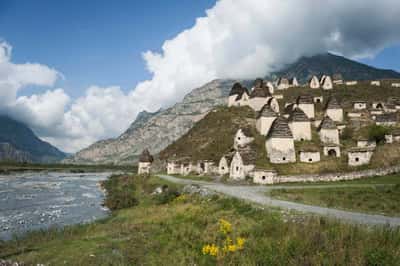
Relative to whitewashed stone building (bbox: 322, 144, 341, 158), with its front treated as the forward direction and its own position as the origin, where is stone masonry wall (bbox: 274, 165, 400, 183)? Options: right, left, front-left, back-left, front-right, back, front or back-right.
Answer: front

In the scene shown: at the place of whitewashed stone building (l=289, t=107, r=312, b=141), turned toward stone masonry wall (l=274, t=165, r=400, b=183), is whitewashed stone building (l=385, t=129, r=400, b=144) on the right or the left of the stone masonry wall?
left

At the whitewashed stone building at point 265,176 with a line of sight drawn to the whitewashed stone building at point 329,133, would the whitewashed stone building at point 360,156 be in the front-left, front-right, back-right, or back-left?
front-right

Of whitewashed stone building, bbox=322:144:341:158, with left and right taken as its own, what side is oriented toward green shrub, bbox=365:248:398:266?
front

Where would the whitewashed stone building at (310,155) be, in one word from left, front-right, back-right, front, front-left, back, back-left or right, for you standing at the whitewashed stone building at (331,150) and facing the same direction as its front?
front-right

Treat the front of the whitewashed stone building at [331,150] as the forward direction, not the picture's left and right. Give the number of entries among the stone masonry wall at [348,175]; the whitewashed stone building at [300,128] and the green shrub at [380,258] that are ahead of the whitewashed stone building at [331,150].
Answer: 2

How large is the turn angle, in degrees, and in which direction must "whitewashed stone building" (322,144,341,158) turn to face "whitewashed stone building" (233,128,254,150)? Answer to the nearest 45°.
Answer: approximately 90° to its right

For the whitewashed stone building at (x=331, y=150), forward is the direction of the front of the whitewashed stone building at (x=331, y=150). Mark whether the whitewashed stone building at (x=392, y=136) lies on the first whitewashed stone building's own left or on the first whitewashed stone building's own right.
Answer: on the first whitewashed stone building's own left

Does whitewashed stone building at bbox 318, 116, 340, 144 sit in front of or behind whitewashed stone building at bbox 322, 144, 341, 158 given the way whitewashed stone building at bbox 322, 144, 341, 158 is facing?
behind

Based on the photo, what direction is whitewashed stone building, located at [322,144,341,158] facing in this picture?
toward the camera

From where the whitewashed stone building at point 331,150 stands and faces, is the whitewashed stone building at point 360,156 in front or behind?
in front

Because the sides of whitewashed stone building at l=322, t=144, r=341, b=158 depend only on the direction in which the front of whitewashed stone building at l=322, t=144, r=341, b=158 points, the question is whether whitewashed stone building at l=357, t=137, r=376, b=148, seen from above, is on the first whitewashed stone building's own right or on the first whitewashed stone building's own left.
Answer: on the first whitewashed stone building's own left

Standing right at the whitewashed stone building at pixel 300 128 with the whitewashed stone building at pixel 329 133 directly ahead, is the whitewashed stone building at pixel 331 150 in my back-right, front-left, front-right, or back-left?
front-right

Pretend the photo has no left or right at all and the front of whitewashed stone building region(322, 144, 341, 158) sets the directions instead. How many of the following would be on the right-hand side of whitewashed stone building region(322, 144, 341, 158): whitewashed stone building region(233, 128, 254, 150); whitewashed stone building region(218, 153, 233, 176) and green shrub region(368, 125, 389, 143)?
2

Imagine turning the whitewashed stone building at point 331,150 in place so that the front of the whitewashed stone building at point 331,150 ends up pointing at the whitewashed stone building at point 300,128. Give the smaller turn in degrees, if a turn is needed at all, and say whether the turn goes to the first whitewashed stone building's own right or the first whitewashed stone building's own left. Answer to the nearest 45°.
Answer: approximately 135° to the first whitewashed stone building's own right

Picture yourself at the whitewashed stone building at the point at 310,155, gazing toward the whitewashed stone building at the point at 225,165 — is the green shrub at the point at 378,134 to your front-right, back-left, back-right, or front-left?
back-right
